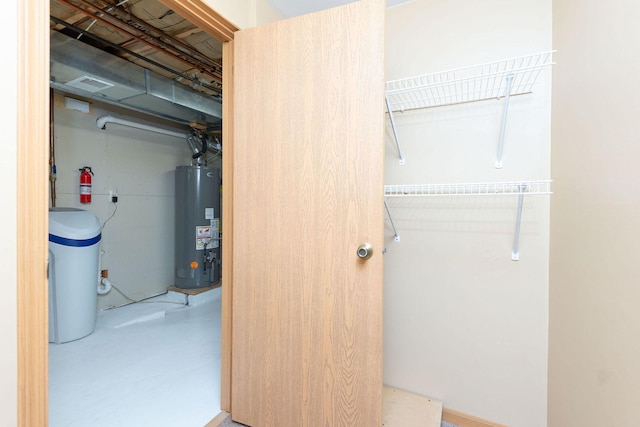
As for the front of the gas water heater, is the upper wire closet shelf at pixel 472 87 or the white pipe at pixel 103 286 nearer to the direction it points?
the upper wire closet shelf

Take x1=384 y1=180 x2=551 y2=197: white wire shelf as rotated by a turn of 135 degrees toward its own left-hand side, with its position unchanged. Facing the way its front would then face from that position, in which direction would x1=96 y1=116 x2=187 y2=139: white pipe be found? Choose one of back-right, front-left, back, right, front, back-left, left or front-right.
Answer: back-left

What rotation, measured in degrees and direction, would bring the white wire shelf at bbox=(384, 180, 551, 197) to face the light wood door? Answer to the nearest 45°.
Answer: approximately 45° to its right

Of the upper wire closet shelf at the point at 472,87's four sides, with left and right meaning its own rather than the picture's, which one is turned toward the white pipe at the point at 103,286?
right

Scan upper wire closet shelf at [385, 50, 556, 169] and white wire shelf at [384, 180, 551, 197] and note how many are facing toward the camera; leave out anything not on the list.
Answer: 2

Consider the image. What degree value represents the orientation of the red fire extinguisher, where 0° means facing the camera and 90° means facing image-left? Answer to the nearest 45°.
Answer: approximately 0°

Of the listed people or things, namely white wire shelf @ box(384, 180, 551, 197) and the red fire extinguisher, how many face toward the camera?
2

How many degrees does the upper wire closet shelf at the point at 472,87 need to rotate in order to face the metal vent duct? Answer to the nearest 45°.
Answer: approximately 90° to its right

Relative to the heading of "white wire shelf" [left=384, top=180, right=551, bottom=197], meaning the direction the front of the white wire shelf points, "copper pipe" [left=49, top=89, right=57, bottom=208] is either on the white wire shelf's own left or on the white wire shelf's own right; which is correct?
on the white wire shelf's own right
